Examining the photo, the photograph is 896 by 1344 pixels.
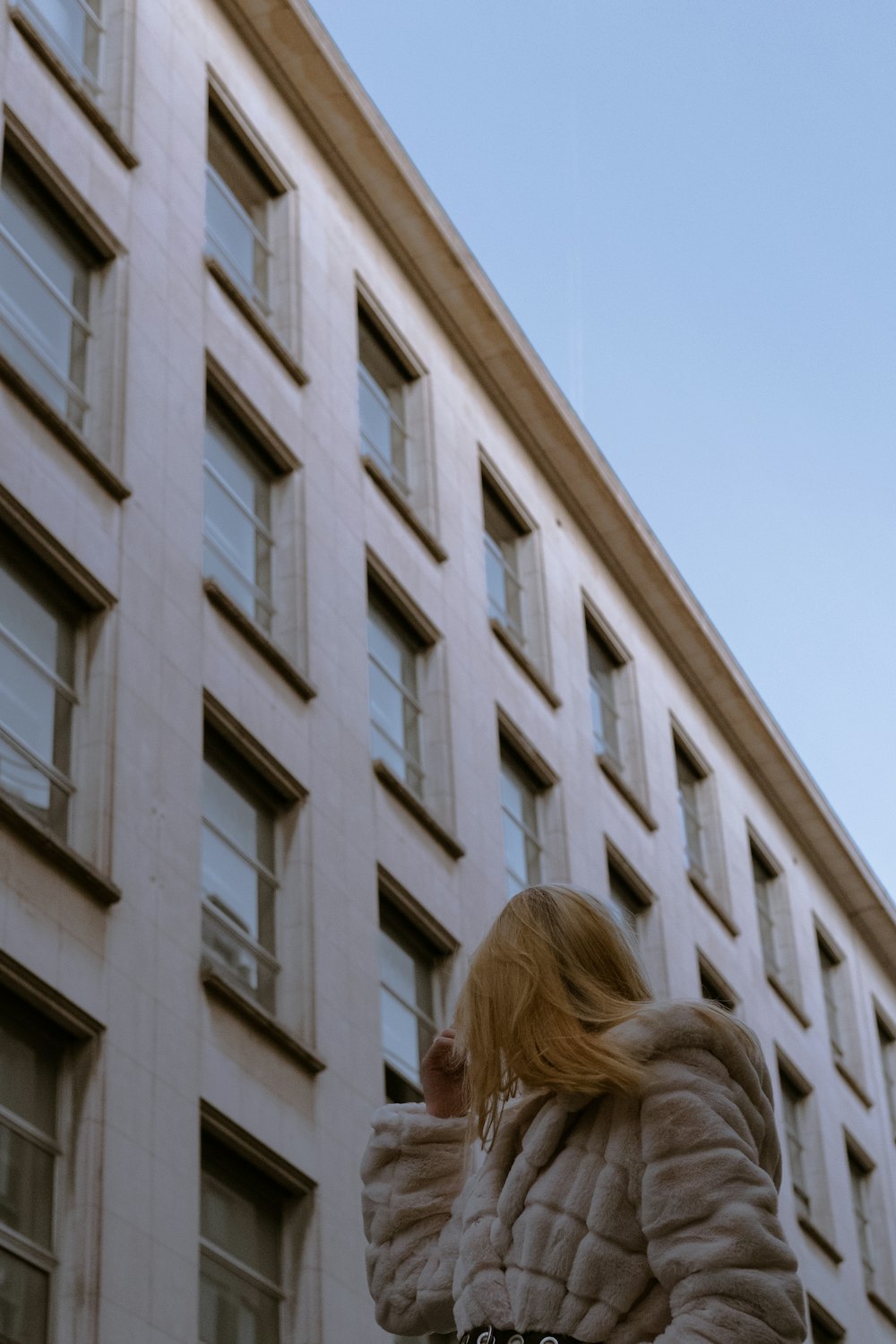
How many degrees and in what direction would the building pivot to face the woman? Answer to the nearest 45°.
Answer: approximately 45° to its right

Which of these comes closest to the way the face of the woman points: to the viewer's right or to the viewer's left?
to the viewer's left
